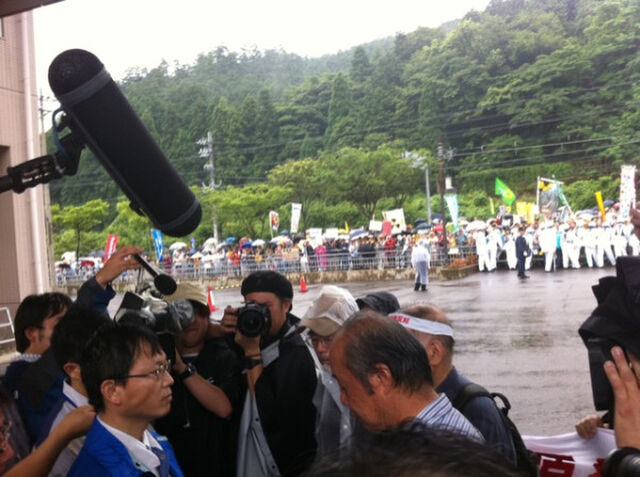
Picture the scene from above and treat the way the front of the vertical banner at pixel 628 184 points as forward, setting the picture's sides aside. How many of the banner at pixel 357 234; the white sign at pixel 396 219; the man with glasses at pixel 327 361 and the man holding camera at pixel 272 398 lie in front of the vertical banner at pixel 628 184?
2

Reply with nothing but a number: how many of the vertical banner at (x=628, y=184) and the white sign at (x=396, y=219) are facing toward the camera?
2

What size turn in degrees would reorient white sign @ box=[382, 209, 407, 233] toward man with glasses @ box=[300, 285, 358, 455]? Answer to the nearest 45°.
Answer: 0° — it already faces them

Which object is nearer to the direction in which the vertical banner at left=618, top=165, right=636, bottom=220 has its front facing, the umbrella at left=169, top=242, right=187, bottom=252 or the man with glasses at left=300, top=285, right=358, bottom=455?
the man with glasses

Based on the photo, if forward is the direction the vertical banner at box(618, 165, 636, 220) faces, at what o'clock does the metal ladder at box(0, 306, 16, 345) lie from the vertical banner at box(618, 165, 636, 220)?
The metal ladder is roughly at 1 o'clock from the vertical banner.

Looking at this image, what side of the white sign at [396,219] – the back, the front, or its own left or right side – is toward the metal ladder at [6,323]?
front
